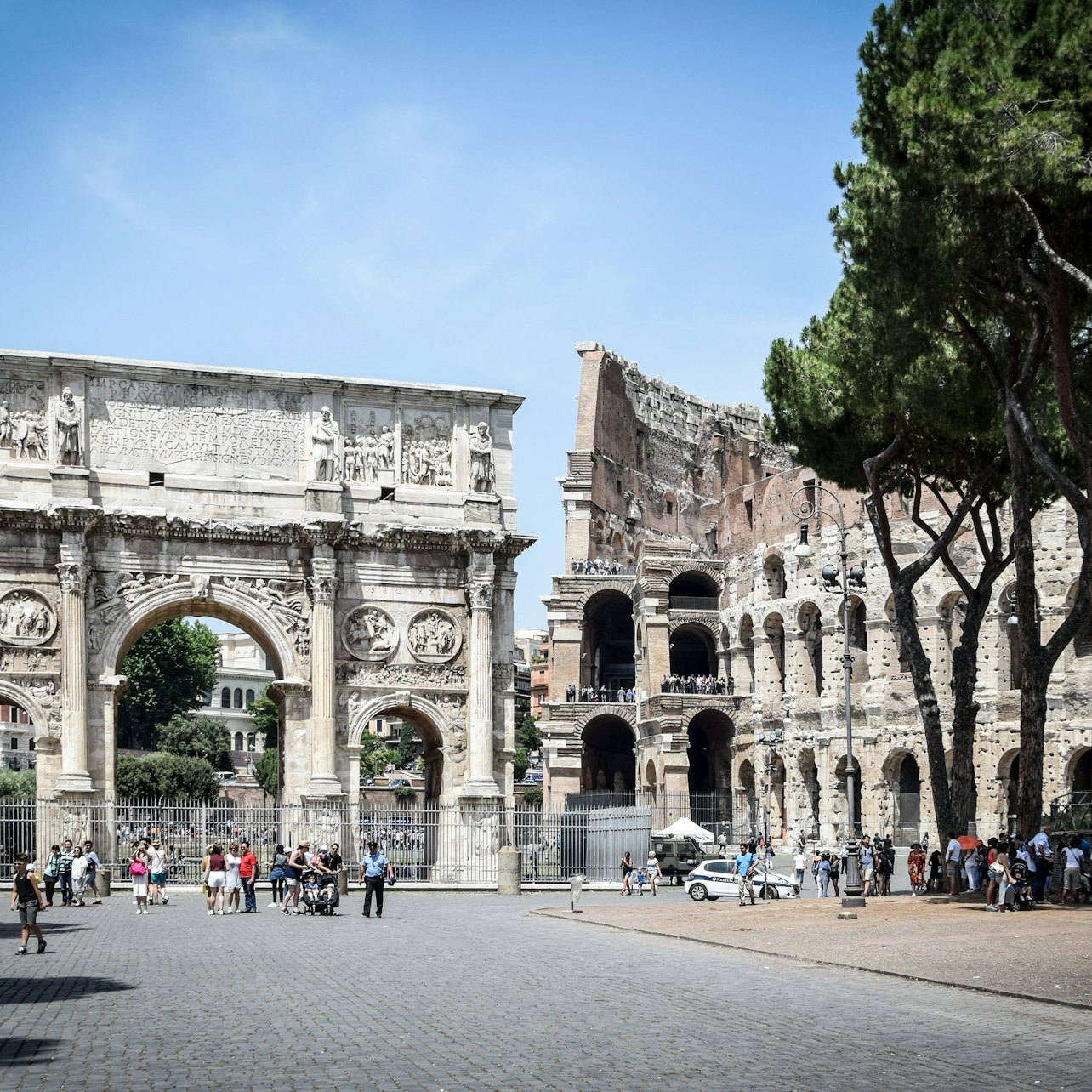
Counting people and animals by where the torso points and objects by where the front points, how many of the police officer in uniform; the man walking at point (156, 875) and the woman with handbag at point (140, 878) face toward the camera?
3

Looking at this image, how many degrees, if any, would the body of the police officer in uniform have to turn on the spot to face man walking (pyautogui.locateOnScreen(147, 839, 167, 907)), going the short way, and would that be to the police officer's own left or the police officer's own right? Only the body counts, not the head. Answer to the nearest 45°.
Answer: approximately 135° to the police officer's own right

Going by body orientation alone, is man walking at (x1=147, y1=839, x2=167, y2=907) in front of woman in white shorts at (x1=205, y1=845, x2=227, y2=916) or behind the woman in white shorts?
in front

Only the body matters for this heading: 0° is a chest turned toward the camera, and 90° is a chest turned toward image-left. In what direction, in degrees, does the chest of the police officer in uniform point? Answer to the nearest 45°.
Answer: approximately 0°

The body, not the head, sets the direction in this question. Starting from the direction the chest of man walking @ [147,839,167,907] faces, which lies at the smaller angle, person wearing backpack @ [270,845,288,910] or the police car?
the person wearing backpack
